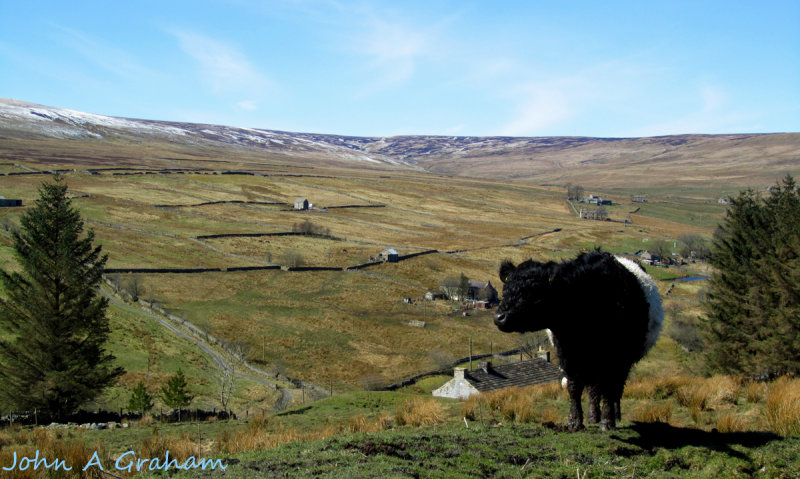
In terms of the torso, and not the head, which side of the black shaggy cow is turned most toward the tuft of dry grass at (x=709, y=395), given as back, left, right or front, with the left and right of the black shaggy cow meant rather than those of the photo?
back

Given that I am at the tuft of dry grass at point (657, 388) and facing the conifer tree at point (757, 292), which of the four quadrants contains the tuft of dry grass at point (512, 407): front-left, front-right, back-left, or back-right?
back-left

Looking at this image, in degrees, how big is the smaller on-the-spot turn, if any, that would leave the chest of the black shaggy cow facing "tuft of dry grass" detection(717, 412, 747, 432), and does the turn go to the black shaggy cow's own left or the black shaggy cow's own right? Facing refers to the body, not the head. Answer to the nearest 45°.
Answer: approximately 135° to the black shaggy cow's own left

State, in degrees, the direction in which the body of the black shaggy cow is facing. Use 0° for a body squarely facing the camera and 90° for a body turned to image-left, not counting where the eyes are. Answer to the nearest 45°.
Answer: approximately 45°

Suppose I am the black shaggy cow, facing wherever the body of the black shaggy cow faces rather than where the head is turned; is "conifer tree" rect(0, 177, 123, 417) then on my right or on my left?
on my right

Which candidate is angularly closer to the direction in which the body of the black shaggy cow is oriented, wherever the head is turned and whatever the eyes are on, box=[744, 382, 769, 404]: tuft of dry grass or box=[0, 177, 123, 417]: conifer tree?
the conifer tree

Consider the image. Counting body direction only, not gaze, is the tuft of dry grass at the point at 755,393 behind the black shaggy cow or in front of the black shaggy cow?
behind

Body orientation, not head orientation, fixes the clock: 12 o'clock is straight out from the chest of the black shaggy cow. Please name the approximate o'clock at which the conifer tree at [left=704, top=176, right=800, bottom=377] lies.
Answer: The conifer tree is roughly at 5 o'clock from the black shaggy cow.

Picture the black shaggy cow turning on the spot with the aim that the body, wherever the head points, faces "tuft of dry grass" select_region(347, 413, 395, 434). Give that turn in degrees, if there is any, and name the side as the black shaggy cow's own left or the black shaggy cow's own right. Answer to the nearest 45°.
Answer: approximately 45° to the black shaggy cow's own right
